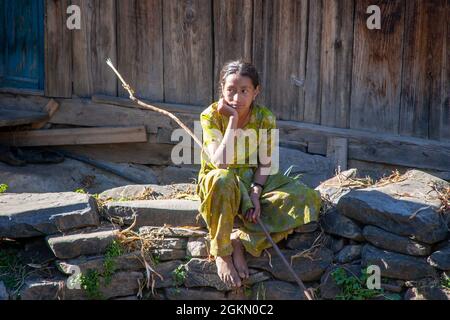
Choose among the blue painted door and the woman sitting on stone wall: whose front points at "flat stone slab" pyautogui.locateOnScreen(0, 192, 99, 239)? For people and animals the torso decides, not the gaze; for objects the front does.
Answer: the blue painted door

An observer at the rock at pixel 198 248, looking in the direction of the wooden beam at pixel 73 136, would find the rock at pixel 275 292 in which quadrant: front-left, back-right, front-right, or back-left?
back-right

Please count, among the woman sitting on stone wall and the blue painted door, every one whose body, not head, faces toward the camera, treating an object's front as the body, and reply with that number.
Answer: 2

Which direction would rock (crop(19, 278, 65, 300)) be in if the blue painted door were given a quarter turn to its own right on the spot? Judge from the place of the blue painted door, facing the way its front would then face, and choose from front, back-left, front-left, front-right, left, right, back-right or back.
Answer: left

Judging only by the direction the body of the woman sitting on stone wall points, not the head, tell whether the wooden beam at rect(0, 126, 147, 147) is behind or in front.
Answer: behind

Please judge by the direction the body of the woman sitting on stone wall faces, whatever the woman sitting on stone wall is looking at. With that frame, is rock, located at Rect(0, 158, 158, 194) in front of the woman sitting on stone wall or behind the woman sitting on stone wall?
behind

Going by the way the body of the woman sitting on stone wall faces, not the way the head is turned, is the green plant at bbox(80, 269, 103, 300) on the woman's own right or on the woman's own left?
on the woman's own right

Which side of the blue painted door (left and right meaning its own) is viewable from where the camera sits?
front

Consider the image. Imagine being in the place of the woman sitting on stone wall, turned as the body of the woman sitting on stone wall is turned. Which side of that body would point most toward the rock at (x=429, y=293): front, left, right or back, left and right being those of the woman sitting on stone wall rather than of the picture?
left

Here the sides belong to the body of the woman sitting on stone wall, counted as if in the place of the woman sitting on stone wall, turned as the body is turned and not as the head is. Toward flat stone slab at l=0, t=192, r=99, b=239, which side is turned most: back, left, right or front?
right

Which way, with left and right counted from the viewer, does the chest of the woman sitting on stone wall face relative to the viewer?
facing the viewer

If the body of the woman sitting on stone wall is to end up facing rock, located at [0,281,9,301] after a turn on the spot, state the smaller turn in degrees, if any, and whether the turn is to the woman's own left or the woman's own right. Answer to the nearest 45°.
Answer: approximately 90° to the woman's own right

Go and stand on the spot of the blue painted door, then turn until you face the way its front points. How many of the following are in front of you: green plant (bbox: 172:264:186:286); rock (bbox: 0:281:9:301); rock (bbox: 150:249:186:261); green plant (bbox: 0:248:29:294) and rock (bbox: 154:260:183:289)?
5

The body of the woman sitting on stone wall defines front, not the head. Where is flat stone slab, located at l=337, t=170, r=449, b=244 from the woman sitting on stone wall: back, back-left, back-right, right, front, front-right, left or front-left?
left

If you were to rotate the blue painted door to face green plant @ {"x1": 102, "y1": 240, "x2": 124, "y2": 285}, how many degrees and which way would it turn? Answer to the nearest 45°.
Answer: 0° — it already faces it

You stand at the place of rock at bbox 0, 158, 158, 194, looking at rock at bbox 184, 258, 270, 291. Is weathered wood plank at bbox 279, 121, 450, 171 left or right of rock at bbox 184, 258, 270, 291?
left

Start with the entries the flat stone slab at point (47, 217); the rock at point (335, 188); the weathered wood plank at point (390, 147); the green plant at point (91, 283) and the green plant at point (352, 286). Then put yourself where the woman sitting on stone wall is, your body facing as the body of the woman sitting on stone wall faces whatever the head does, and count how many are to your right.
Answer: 2

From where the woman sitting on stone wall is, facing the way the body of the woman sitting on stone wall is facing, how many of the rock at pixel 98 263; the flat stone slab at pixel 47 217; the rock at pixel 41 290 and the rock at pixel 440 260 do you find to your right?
3

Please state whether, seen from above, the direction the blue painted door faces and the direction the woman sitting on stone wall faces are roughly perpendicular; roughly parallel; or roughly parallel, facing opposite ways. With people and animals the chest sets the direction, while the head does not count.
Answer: roughly parallel
